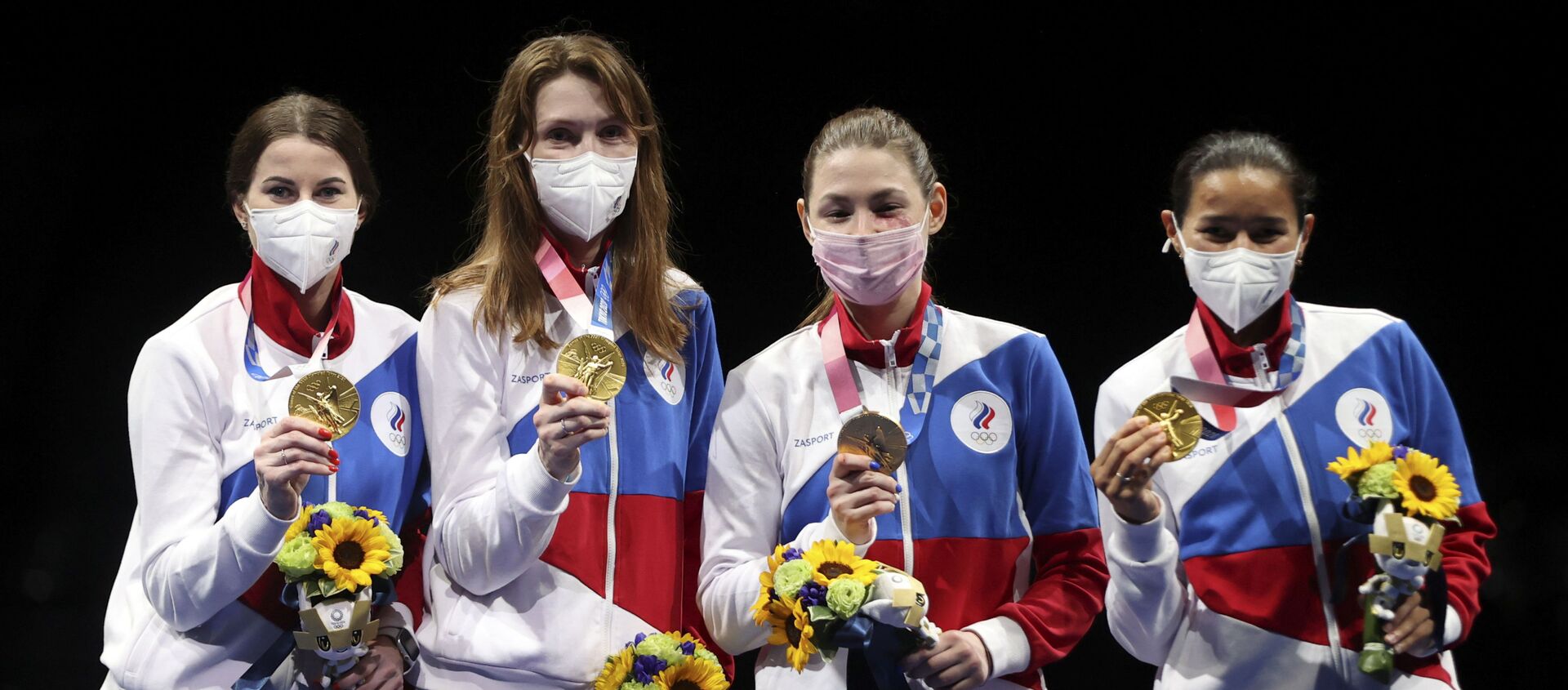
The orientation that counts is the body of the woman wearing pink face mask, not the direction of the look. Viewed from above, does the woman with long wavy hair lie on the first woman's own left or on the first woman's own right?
on the first woman's own right

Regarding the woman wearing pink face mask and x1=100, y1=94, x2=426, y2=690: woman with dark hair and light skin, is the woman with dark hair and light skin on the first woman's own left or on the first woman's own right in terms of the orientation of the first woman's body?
on the first woman's own right

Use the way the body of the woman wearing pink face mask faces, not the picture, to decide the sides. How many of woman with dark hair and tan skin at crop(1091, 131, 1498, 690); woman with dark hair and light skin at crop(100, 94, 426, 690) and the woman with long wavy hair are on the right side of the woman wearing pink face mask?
2

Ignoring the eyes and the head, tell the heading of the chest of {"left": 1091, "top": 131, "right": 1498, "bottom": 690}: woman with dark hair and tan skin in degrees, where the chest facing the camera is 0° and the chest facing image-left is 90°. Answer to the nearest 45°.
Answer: approximately 0°

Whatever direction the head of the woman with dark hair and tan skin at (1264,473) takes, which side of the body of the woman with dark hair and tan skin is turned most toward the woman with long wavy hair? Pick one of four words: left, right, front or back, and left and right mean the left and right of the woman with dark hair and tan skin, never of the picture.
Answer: right

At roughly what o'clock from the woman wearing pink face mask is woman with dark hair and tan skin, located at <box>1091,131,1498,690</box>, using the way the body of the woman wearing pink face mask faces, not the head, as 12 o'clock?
The woman with dark hair and tan skin is roughly at 9 o'clock from the woman wearing pink face mask.

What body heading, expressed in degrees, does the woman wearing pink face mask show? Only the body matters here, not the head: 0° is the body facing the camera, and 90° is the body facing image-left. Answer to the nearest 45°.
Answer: approximately 0°

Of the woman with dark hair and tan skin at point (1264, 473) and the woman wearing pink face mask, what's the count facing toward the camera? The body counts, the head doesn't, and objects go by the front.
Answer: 2
